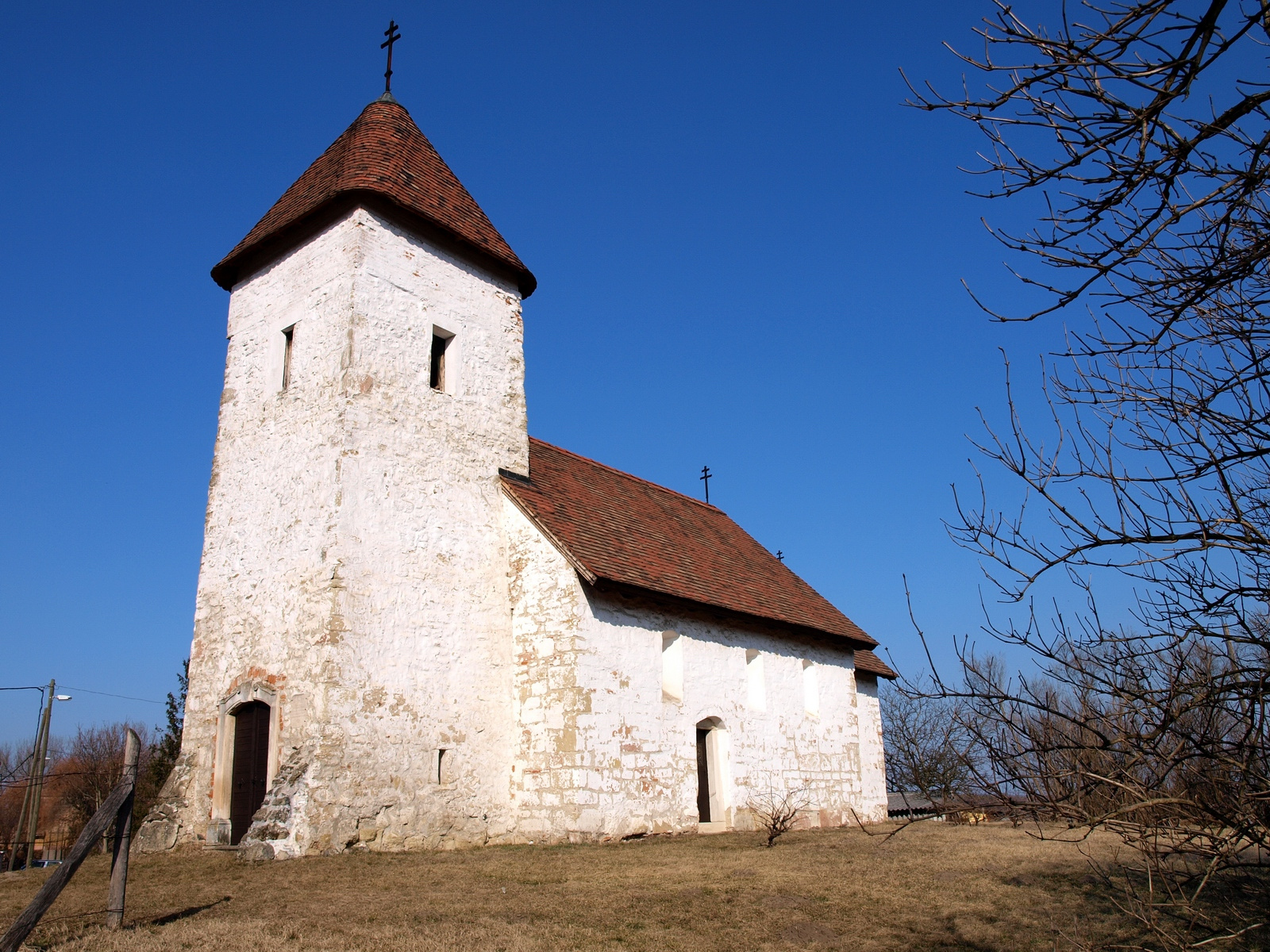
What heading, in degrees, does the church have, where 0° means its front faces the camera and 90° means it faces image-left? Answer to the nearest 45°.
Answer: approximately 45°

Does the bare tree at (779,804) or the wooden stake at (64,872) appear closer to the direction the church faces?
the wooden stake

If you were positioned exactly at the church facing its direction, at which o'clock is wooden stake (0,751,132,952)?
The wooden stake is roughly at 11 o'clock from the church.

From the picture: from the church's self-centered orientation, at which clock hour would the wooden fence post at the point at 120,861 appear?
The wooden fence post is roughly at 11 o'clock from the church.

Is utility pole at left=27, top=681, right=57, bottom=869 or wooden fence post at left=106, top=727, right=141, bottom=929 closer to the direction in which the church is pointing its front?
the wooden fence post

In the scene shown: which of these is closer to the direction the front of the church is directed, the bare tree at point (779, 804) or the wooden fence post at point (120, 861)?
the wooden fence post
